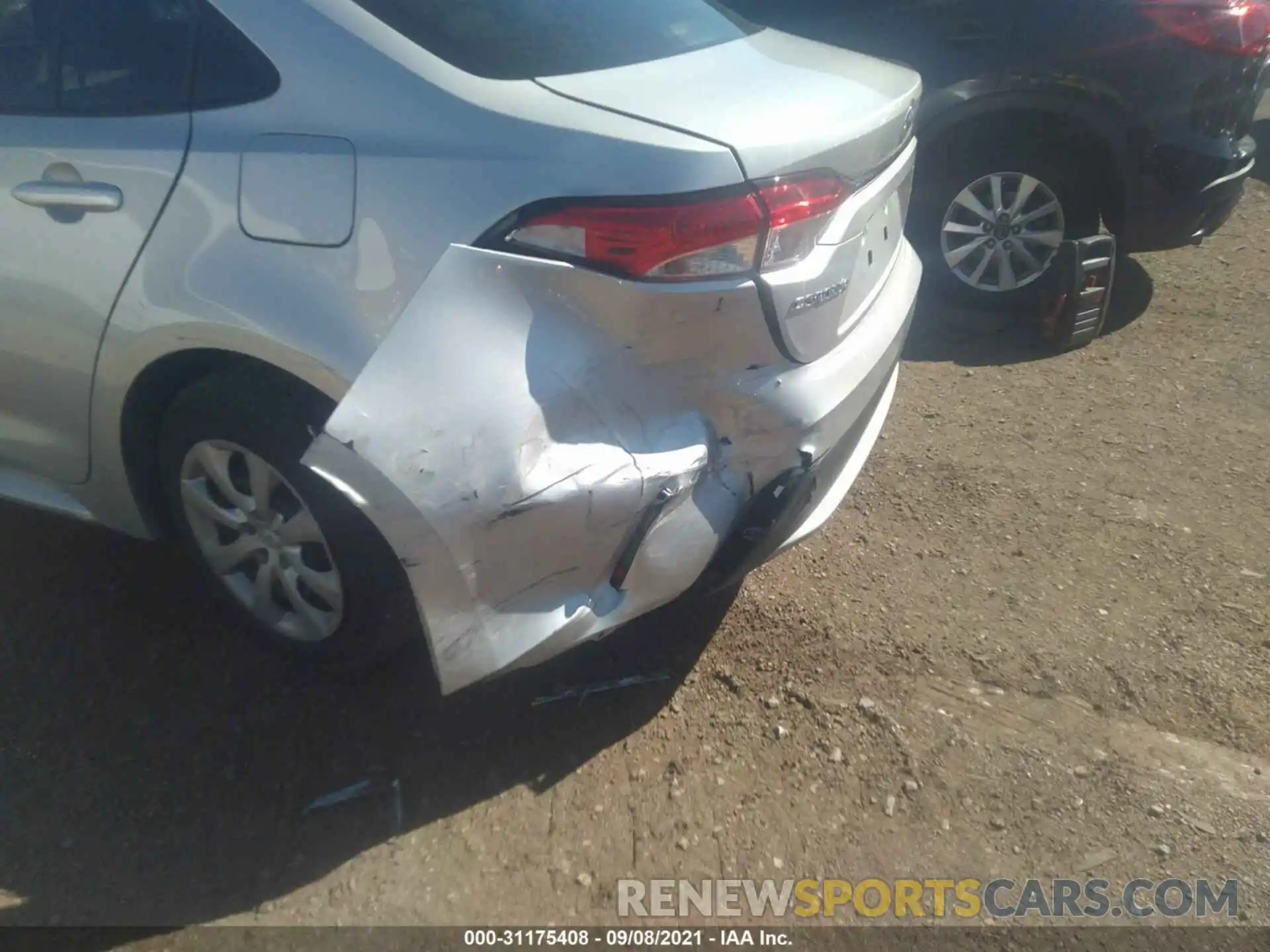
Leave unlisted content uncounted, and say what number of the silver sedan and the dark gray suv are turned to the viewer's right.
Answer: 0

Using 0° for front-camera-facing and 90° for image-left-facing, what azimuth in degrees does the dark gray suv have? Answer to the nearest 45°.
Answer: approximately 90°

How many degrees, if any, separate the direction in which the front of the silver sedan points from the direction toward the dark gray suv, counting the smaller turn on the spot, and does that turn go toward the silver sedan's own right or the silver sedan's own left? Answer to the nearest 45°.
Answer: approximately 90° to the silver sedan's own right

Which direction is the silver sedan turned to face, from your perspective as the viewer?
facing away from the viewer and to the left of the viewer

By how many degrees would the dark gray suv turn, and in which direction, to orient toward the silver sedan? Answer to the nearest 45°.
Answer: approximately 90° to its left
